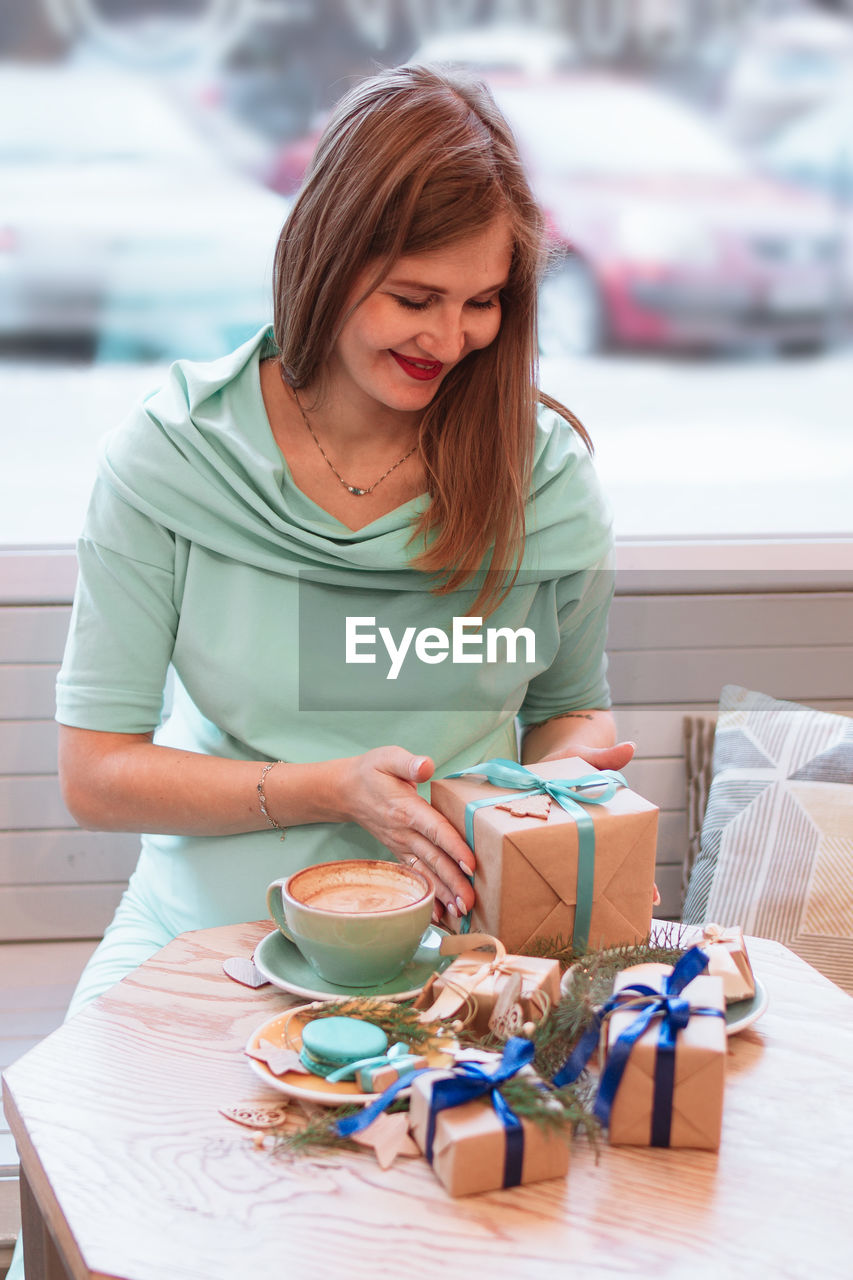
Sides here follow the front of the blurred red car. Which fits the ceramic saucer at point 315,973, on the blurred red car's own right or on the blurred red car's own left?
on the blurred red car's own right

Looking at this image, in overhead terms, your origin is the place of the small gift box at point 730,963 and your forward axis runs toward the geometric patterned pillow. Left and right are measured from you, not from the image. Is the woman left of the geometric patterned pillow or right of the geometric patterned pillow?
left

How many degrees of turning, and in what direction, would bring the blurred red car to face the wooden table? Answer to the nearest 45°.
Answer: approximately 45° to its right
